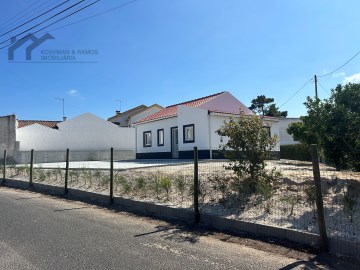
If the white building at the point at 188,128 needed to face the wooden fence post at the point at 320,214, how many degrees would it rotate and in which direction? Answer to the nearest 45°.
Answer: approximately 45° to its left

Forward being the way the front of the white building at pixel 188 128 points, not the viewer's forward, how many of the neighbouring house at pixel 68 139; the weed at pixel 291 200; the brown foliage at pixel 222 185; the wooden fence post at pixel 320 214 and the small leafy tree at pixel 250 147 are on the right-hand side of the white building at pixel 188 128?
1

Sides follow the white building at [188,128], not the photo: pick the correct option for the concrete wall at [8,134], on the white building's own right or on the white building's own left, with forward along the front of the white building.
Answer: on the white building's own right

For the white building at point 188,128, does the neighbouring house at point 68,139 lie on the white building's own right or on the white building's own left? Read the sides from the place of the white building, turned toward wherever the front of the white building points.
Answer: on the white building's own right

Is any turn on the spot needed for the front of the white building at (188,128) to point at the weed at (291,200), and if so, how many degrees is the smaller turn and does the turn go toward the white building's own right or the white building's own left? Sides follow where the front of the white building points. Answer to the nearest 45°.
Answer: approximately 45° to the white building's own left

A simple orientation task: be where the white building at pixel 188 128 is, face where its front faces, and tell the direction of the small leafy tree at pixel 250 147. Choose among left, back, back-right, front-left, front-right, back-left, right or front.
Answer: front-left

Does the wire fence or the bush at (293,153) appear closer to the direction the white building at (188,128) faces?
the wire fence

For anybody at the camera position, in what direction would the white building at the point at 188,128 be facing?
facing the viewer and to the left of the viewer

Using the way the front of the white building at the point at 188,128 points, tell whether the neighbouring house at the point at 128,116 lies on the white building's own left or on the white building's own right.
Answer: on the white building's own right

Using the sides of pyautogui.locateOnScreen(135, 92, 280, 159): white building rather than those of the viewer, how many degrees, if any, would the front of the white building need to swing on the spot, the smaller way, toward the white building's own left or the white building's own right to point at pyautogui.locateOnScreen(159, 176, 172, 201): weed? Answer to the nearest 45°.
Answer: approximately 45° to the white building's own left

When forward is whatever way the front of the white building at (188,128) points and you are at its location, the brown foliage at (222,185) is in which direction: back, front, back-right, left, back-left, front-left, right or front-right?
front-left

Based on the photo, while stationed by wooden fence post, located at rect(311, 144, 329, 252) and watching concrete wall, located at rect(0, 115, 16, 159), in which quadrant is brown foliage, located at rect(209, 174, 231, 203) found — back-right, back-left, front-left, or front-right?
front-right

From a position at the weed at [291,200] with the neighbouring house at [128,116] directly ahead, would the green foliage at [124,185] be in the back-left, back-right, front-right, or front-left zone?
front-left
